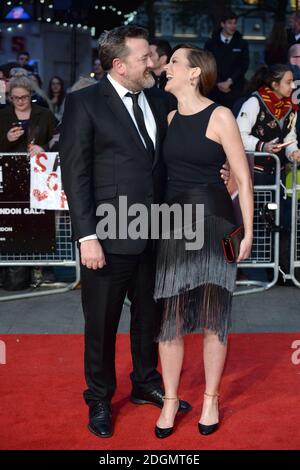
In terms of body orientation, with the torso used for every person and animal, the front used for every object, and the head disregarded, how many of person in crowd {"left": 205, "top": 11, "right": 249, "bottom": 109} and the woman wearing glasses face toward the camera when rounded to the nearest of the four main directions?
2

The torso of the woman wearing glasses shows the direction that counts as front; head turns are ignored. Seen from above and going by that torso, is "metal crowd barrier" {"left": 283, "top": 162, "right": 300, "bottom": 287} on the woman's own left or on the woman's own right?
on the woman's own left

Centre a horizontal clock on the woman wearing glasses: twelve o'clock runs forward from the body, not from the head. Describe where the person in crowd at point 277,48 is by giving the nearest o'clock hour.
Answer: The person in crowd is roughly at 8 o'clock from the woman wearing glasses.

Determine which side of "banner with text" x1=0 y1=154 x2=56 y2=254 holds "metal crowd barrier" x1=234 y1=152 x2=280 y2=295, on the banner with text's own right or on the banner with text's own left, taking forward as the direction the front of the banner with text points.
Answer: on the banner with text's own left

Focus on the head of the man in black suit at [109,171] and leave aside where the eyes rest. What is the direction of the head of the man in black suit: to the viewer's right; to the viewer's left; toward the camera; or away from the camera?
to the viewer's right

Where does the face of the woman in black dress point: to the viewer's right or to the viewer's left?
to the viewer's left

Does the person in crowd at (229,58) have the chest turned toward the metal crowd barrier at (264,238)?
yes

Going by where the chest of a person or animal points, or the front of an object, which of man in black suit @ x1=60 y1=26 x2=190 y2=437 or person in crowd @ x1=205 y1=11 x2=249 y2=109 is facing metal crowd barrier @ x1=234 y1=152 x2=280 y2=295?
the person in crowd

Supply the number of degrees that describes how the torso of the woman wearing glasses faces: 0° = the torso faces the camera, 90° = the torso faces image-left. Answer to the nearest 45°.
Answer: approximately 0°

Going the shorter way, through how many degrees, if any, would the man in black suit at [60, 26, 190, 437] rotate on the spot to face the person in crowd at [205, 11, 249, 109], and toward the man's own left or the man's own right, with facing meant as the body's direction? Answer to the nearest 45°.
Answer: approximately 135° to the man's own left

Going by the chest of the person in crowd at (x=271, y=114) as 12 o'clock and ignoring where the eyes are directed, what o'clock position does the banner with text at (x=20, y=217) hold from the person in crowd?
The banner with text is roughly at 4 o'clock from the person in crowd.

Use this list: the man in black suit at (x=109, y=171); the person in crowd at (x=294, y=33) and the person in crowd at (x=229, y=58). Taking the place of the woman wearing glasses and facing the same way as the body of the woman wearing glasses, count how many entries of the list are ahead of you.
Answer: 1
